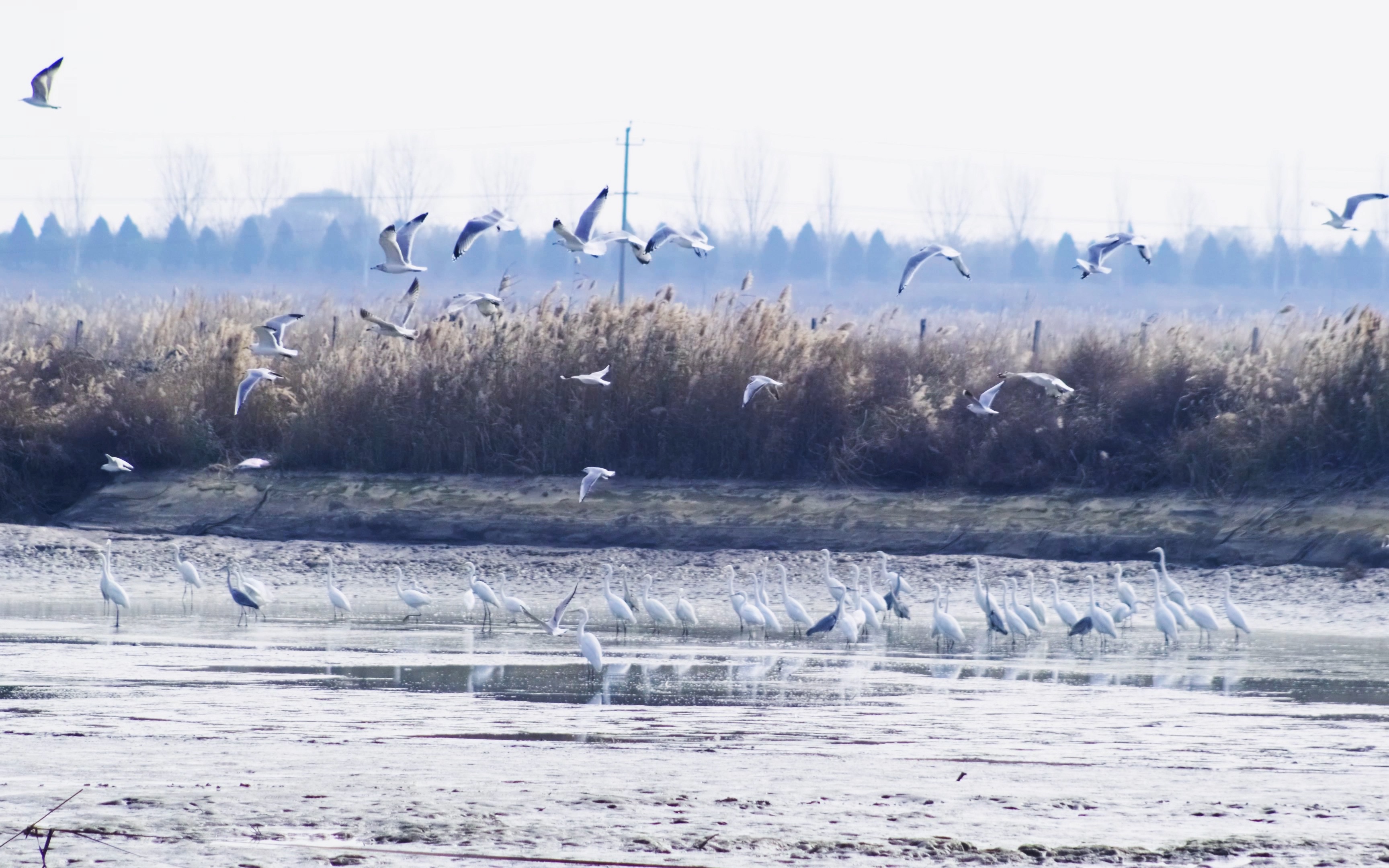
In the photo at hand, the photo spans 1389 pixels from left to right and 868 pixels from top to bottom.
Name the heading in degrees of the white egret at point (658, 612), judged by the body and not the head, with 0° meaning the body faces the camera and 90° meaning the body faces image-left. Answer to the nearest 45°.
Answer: approximately 90°

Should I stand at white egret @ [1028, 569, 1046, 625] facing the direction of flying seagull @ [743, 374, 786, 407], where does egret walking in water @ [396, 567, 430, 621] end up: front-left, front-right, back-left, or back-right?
front-left

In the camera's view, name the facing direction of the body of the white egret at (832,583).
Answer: to the viewer's left

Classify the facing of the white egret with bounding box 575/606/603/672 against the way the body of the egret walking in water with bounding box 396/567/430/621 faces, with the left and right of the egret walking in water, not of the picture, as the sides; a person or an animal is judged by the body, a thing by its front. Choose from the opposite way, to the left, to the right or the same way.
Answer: the same way

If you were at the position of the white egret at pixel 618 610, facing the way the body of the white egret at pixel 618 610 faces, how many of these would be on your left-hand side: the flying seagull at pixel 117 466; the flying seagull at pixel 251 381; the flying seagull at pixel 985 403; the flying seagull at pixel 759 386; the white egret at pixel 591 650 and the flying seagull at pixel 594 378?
1

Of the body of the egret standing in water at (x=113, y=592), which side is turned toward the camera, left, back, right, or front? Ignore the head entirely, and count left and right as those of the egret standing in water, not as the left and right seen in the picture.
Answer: left

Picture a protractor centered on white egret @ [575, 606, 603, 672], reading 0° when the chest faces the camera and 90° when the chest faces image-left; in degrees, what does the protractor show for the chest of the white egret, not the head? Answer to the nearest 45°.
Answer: approximately 90°

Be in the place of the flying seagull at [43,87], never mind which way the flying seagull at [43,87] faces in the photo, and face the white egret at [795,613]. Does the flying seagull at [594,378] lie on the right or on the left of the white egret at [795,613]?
left

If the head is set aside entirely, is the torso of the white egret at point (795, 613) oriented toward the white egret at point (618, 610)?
yes

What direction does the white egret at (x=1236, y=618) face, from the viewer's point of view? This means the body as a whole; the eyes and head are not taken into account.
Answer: to the viewer's left

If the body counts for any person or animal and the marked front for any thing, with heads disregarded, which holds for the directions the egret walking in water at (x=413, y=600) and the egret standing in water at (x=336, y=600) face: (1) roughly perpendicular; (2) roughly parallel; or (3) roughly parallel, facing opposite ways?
roughly parallel

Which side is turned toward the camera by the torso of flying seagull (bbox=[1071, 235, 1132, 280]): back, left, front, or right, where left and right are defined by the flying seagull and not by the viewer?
left

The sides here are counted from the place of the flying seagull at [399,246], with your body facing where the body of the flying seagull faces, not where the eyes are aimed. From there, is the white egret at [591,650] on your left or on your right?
on your left

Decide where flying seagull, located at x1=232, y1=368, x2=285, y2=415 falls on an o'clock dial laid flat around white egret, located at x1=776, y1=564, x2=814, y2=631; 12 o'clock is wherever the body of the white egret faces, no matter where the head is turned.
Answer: The flying seagull is roughly at 1 o'clock from the white egret.

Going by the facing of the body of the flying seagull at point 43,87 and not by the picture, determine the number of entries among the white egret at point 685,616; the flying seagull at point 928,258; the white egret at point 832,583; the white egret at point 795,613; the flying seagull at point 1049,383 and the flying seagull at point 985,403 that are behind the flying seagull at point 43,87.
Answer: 6
